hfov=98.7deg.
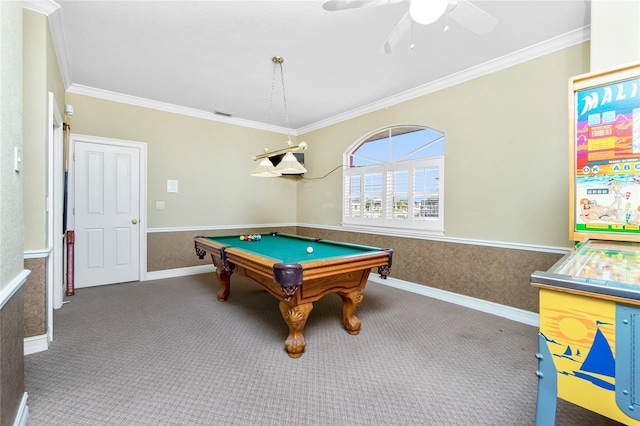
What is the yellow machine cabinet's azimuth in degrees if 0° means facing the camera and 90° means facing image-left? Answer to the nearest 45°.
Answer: approximately 45°

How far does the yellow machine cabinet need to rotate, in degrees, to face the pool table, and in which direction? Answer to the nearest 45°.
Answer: approximately 45° to its right

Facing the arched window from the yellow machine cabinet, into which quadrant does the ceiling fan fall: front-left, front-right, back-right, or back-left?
front-left

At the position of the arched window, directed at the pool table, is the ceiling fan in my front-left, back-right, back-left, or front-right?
front-left

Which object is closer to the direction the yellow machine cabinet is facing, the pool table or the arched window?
the pool table

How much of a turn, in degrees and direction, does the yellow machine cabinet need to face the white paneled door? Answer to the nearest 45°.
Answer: approximately 45° to its right

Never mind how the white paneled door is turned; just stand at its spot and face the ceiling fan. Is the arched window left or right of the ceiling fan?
left
